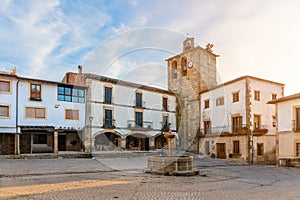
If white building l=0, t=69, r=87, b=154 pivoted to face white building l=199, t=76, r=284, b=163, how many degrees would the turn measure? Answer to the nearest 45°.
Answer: approximately 45° to its left

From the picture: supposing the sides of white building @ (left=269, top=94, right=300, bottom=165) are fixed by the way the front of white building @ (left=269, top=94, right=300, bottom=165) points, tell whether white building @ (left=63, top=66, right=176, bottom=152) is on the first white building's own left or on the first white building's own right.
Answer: on the first white building's own right

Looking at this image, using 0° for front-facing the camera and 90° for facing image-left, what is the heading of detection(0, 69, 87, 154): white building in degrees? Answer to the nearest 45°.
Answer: approximately 315°

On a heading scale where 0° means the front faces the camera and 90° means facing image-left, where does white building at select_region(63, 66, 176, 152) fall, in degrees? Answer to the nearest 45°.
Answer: approximately 315°

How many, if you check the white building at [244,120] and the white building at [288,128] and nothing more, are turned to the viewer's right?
0

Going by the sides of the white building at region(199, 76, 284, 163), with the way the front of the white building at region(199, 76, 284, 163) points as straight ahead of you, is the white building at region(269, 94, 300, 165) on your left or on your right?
on your left

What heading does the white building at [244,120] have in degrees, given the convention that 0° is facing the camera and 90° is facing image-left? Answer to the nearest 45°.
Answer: approximately 45°
